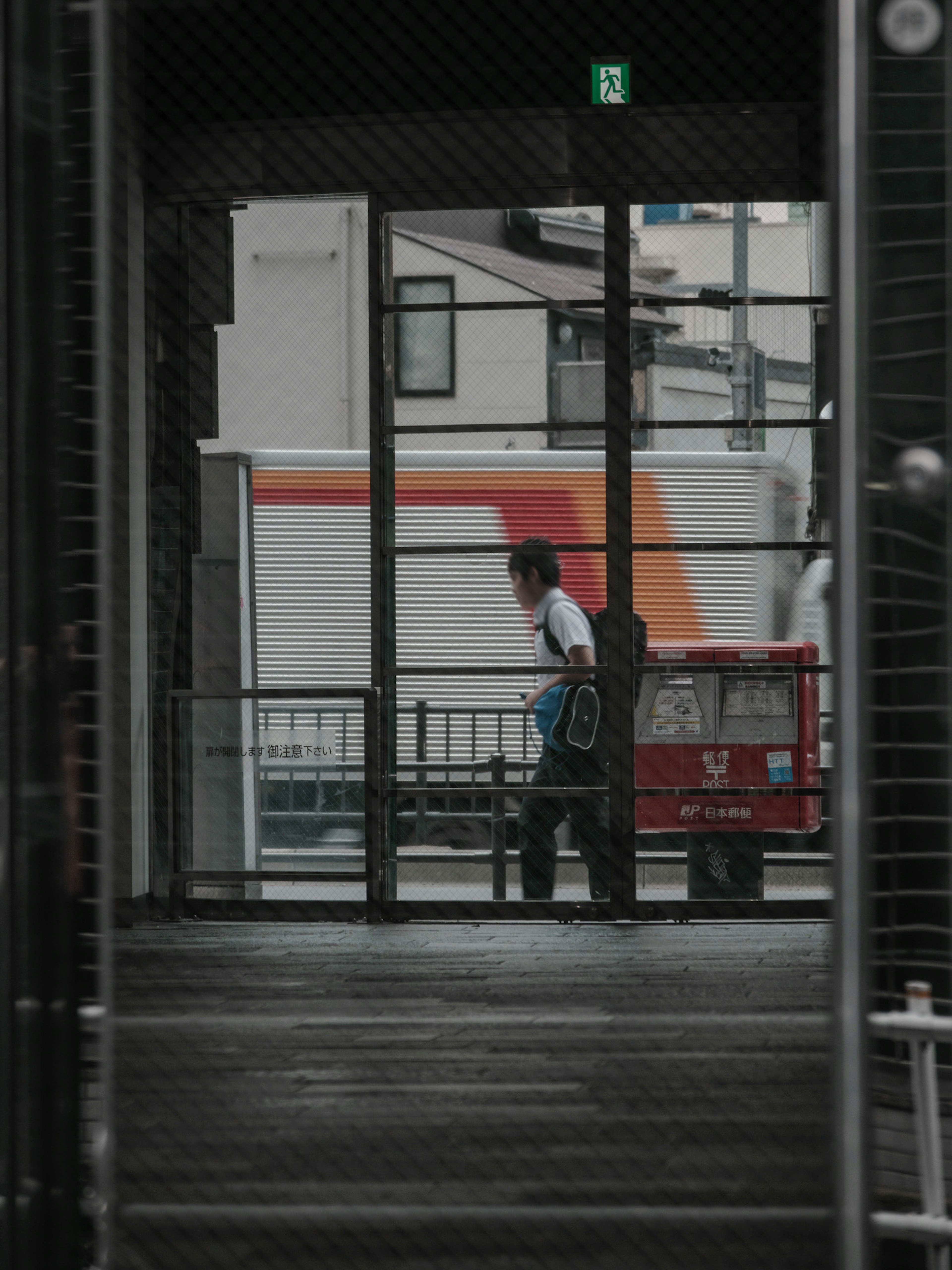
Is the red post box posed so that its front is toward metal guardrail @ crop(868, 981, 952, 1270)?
yes

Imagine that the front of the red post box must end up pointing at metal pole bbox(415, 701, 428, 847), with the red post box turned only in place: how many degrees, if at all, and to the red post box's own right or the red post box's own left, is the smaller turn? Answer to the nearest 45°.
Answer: approximately 90° to the red post box's own right

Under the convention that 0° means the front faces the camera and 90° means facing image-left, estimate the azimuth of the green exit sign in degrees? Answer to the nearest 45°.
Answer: approximately 0°

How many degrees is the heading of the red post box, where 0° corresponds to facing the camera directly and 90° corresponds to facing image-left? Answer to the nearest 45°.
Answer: approximately 0°

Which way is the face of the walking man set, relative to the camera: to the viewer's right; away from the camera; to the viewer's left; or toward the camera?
to the viewer's left

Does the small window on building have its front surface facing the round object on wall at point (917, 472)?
yes

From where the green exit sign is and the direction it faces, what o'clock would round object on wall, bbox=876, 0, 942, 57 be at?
The round object on wall is roughly at 12 o'clock from the green exit sign.

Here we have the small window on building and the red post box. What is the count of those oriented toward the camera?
2

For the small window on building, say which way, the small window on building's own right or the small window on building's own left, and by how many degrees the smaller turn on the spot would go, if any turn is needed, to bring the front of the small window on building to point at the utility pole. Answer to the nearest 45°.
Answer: approximately 90° to the small window on building's own left

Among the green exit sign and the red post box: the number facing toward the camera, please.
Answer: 2
